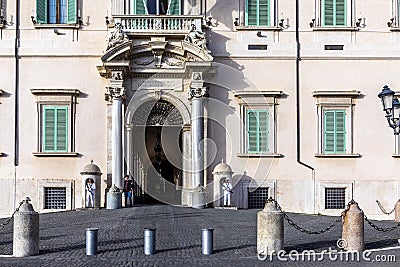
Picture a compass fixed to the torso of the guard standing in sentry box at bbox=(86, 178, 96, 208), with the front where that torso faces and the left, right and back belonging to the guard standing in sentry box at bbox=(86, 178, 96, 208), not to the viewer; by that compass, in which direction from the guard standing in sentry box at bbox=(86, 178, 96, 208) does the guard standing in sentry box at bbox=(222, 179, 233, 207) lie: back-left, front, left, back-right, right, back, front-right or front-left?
left

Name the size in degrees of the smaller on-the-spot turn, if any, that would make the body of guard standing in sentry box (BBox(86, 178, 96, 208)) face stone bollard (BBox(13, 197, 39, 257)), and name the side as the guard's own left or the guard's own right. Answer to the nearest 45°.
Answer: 0° — they already face it

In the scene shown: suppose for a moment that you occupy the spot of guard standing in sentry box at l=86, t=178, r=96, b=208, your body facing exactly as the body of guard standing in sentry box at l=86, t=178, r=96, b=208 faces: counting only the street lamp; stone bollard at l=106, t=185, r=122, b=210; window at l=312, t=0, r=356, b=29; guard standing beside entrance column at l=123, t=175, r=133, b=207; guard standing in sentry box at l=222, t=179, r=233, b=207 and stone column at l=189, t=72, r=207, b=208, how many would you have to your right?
0

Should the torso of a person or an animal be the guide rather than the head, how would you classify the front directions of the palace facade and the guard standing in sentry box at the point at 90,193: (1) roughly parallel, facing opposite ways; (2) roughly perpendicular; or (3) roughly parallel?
roughly parallel

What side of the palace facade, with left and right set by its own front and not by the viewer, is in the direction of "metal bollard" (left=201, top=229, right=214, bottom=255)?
front

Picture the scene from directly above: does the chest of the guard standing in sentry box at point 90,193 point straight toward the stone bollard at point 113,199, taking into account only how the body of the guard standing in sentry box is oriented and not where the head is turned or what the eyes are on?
no

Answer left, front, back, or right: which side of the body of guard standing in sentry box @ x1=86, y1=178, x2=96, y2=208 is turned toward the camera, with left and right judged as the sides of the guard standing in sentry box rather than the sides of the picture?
front

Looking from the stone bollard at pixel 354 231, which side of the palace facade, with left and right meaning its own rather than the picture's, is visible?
front

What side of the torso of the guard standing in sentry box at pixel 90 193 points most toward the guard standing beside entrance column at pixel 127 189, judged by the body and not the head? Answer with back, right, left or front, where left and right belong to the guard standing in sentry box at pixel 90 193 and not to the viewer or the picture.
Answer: left

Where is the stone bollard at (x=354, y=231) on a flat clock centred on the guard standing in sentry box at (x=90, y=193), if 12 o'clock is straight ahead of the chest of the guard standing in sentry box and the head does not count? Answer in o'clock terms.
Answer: The stone bollard is roughly at 11 o'clock from the guard standing in sentry box.

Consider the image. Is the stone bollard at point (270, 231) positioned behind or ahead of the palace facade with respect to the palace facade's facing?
ahead

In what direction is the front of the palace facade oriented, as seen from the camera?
facing the viewer

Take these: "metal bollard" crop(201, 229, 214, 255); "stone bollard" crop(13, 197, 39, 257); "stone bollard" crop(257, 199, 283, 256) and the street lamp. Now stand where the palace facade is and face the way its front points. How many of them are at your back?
0

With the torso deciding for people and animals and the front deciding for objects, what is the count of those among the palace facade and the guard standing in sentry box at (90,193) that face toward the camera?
2

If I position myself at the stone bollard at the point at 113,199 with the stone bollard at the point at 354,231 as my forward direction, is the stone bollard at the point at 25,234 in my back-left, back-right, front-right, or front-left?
front-right
